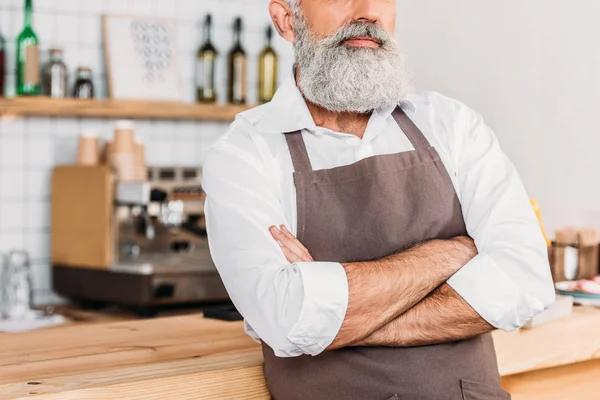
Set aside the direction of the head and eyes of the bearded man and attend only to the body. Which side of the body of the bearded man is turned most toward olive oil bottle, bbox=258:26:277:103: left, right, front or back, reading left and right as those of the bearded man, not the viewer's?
back

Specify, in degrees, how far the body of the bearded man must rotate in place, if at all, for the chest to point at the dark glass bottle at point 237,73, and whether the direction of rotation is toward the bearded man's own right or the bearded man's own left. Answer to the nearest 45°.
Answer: approximately 180°

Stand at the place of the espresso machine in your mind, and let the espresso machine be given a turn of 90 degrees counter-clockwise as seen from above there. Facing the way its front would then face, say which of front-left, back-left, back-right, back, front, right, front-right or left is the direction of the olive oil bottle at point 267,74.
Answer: front

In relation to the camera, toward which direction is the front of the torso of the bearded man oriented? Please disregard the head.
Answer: toward the camera

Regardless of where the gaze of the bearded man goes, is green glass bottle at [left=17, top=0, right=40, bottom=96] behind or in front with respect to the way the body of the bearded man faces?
behind

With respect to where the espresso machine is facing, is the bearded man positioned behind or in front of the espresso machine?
in front

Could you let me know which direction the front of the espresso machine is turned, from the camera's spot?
facing the viewer and to the right of the viewer

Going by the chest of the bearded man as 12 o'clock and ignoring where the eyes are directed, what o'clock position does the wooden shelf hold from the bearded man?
The wooden shelf is roughly at 5 o'clock from the bearded man.

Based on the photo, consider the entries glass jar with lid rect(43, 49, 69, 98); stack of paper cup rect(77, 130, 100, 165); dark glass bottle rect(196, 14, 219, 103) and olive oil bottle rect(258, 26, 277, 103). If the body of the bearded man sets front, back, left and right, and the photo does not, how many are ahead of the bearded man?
0

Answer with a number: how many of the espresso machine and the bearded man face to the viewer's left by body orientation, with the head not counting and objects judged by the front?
0
